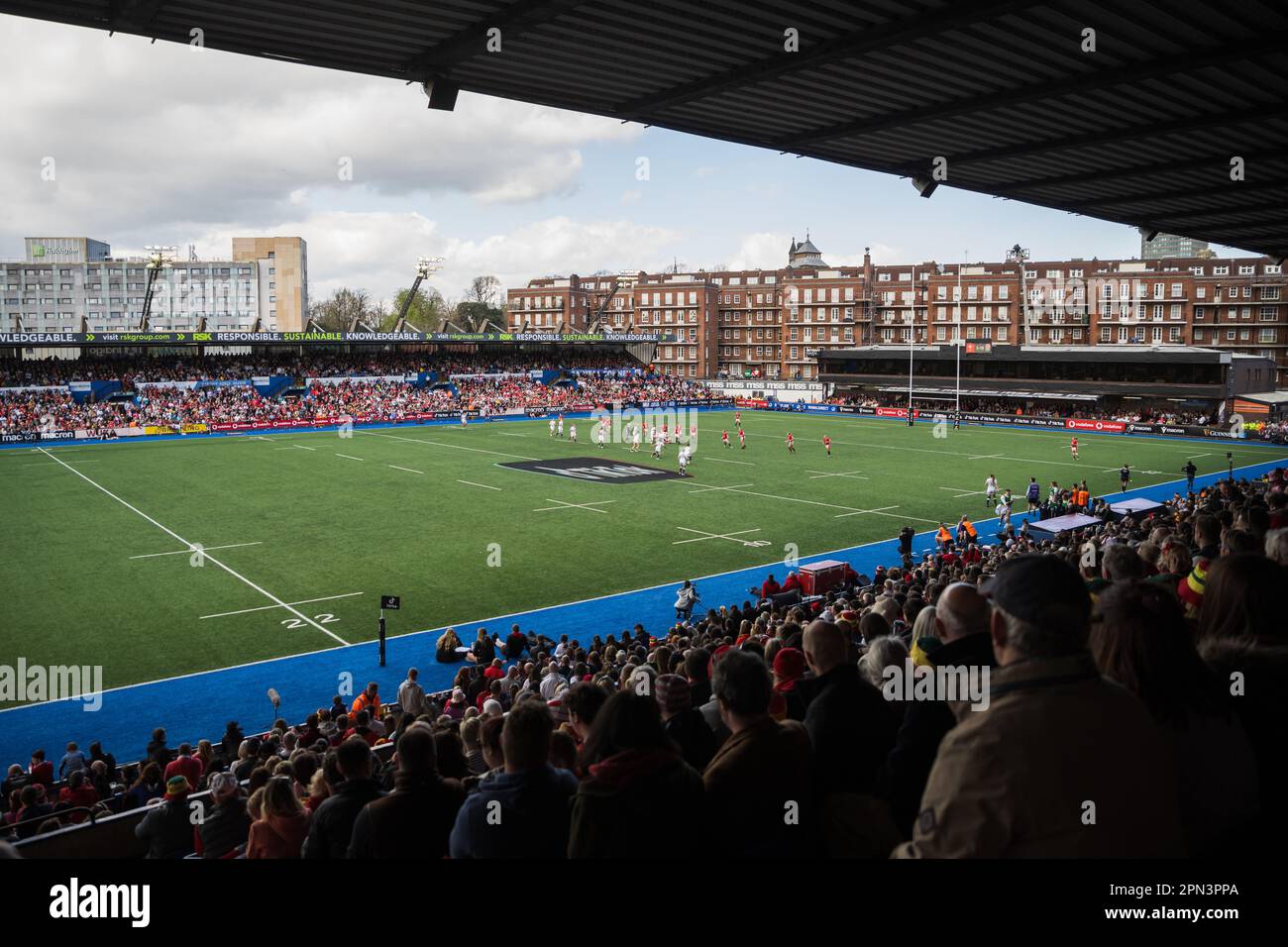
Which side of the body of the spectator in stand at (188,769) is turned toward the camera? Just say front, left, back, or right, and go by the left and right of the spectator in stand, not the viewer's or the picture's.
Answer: back

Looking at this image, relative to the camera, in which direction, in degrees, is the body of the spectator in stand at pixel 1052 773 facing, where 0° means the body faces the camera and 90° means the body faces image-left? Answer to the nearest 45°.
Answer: approximately 135°

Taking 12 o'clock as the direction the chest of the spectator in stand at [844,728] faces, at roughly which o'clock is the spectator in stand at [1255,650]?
the spectator in stand at [1255,650] is roughly at 4 o'clock from the spectator in stand at [844,728].

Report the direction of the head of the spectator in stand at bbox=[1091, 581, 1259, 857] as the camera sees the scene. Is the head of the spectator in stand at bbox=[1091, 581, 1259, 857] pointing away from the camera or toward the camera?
away from the camera

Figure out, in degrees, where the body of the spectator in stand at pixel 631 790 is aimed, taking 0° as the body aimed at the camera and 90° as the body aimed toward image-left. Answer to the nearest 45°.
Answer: approximately 180°

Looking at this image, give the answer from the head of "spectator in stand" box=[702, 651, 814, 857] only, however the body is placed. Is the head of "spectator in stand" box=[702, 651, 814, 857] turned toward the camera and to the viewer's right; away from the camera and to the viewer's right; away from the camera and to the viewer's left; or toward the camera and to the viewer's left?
away from the camera and to the viewer's left

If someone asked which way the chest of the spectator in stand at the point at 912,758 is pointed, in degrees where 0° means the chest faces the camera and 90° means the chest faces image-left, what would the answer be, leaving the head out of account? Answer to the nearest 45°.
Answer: approximately 135°

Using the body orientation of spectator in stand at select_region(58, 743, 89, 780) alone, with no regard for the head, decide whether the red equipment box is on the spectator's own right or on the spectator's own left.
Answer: on the spectator's own right

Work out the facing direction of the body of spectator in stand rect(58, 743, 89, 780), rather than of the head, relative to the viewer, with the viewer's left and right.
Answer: facing away from the viewer
